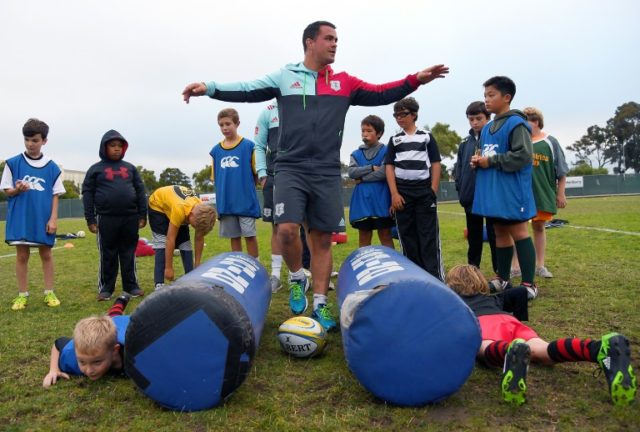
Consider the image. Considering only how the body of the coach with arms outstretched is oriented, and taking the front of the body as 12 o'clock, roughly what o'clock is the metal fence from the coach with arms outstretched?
The metal fence is roughly at 7 o'clock from the coach with arms outstretched.

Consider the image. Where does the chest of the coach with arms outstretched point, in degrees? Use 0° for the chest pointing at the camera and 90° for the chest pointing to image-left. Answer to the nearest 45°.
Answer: approximately 0°
